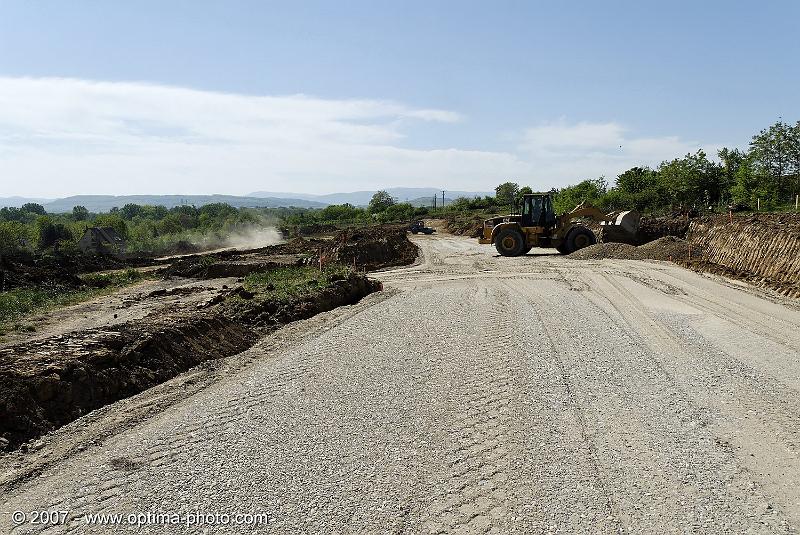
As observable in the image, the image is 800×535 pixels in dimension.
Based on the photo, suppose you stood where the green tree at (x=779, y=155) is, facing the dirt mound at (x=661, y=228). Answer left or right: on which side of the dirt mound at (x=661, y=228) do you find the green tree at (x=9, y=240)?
right

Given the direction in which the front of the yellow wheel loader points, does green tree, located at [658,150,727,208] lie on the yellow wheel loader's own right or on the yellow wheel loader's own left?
on the yellow wheel loader's own left

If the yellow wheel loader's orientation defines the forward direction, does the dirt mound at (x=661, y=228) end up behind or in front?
in front

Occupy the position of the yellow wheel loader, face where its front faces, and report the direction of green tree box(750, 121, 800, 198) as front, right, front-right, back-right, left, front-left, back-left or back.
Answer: front-left

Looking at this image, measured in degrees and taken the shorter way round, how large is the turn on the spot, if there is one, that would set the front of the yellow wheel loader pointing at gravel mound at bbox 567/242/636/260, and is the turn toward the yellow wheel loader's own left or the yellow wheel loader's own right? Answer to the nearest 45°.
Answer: approximately 45° to the yellow wheel loader's own right

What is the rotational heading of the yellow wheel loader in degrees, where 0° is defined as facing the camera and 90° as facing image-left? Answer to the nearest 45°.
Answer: approximately 270°

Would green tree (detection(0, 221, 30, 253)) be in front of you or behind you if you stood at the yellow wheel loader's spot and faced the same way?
behind

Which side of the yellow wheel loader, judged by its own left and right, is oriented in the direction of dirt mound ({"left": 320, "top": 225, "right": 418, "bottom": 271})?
back

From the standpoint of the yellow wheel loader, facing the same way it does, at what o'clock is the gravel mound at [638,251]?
The gravel mound is roughly at 1 o'clock from the yellow wheel loader.

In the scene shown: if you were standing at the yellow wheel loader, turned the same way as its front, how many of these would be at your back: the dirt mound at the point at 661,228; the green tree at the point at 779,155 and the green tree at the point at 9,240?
1

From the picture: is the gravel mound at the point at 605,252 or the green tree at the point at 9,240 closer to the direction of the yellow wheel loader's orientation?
the gravel mound
